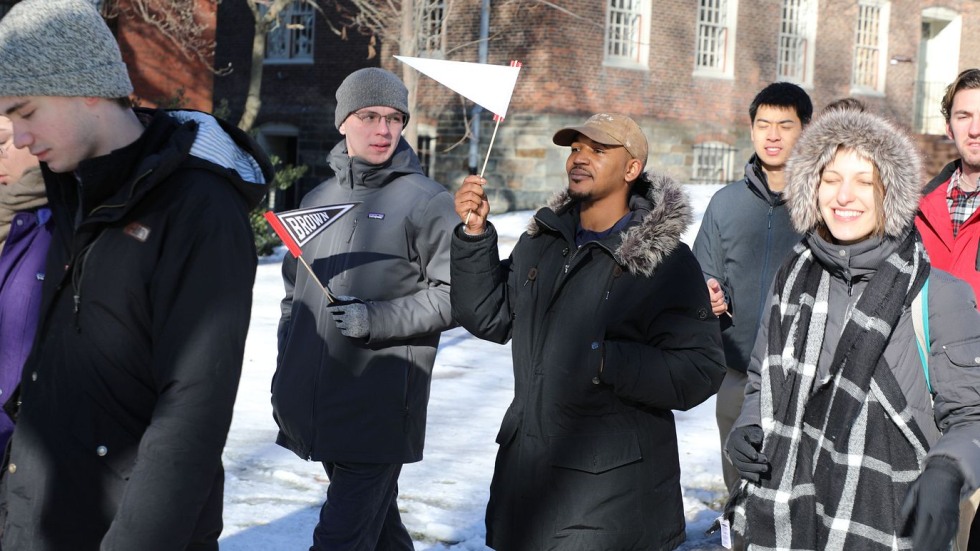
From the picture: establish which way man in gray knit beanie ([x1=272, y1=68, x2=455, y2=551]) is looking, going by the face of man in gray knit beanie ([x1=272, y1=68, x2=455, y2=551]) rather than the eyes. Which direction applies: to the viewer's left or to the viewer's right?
to the viewer's right

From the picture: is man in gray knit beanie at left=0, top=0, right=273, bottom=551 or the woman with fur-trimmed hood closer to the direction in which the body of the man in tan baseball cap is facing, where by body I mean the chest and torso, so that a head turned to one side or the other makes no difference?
the man in gray knit beanie

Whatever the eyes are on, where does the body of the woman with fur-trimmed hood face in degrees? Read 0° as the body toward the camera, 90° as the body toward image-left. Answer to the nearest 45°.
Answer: approximately 45°

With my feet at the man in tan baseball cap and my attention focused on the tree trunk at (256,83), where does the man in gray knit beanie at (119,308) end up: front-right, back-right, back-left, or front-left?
back-left

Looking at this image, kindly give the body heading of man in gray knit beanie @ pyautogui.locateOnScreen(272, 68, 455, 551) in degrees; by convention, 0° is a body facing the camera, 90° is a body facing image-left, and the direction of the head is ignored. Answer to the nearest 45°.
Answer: approximately 45°

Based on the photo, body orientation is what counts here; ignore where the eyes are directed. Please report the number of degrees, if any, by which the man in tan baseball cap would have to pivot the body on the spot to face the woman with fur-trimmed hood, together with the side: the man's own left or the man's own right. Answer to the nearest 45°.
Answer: approximately 135° to the man's own left

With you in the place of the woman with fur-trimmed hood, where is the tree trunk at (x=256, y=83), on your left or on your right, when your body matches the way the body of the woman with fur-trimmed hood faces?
on your right

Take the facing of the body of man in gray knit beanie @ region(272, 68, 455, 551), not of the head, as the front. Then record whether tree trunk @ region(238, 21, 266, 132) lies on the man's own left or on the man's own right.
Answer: on the man's own right

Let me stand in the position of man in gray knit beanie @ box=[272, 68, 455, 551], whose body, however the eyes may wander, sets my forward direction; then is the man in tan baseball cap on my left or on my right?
on my left
